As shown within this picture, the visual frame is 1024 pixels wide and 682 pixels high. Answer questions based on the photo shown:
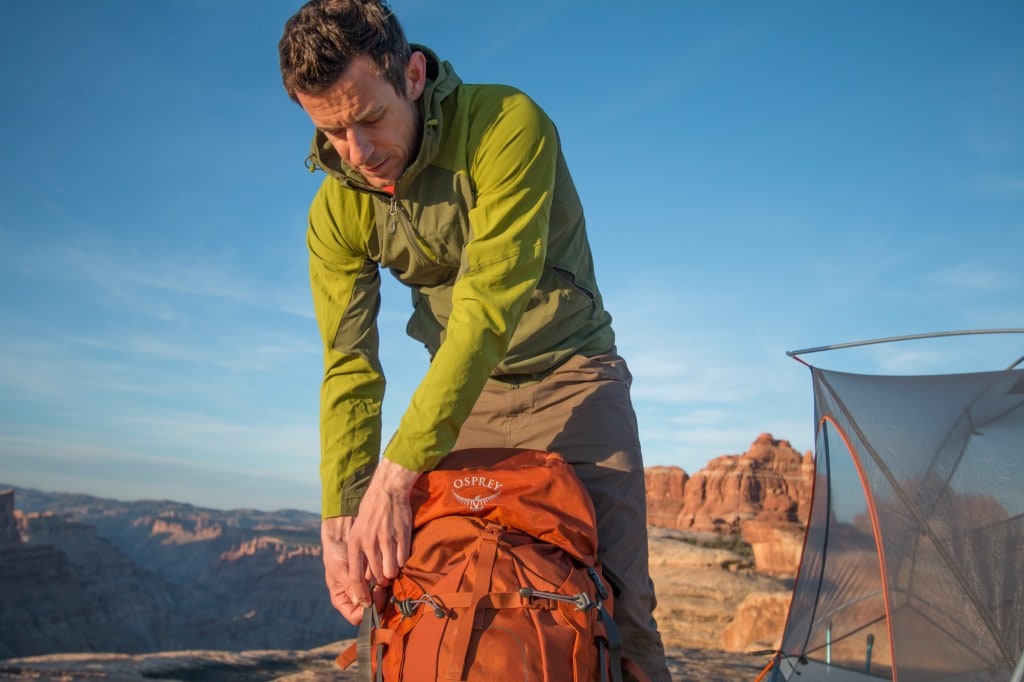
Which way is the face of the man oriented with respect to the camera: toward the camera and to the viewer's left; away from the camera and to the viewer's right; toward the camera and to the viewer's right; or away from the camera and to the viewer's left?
toward the camera and to the viewer's left

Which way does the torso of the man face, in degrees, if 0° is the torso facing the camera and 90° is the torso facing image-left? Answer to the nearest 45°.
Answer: approximately 45°

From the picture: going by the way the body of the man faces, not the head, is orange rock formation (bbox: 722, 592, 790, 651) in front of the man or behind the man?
behind
